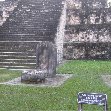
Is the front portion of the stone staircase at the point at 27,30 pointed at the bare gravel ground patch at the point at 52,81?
yes

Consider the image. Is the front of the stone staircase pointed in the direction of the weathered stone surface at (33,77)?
yes

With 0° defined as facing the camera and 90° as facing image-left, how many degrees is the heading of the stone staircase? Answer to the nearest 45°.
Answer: approximately 0°

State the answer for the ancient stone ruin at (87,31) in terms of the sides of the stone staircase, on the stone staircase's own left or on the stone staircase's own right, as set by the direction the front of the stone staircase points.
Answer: on the stone staircase's own left

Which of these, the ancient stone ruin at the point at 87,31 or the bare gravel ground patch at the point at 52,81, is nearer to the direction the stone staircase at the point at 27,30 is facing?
the bare gravel ground patch
